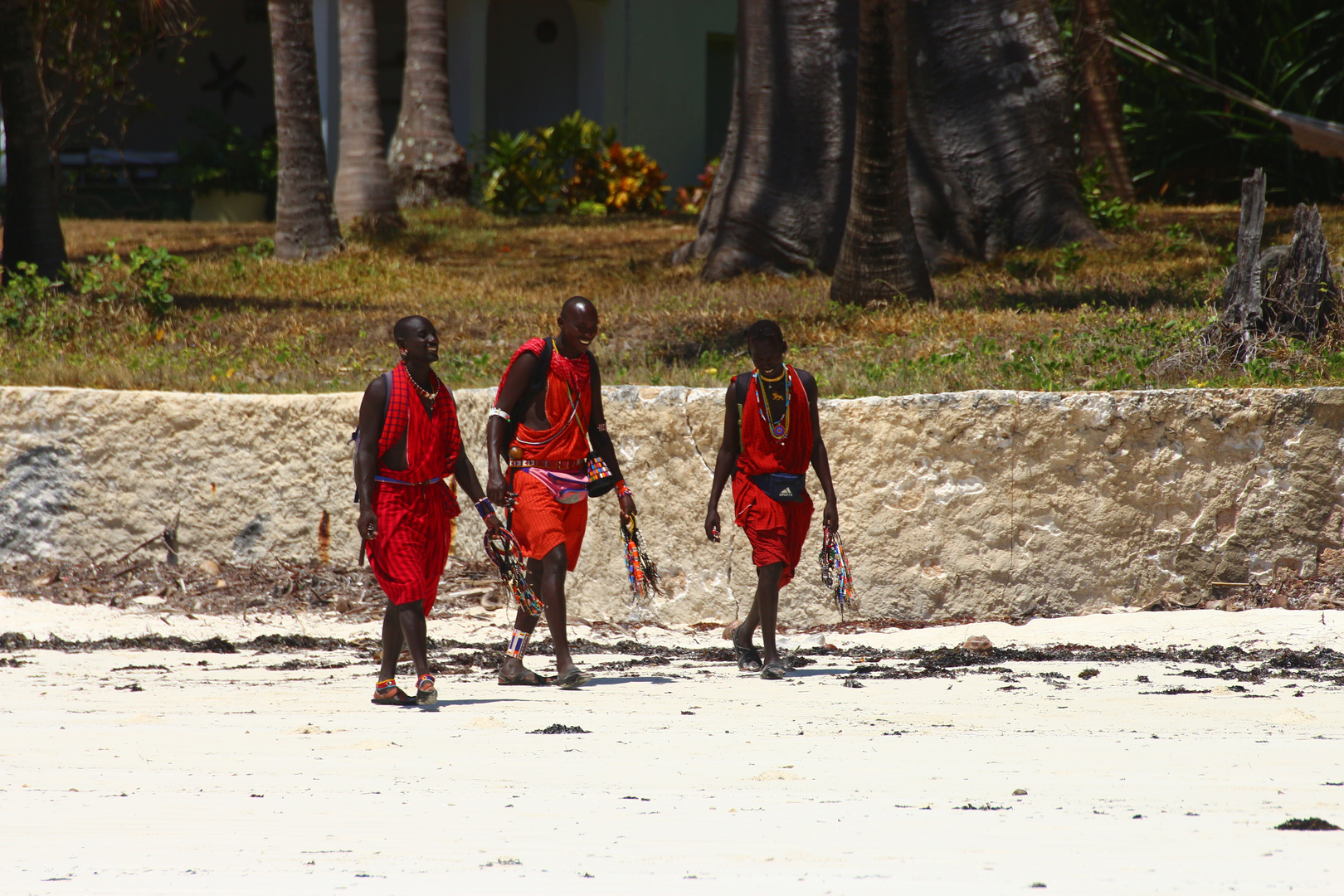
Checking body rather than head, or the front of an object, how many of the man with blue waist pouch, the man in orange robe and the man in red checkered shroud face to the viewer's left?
0

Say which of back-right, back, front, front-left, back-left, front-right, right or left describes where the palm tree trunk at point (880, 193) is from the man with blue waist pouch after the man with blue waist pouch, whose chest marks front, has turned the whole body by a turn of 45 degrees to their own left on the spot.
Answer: back-left

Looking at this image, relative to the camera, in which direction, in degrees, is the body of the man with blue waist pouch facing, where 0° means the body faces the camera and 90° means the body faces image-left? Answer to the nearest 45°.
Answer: approximately 0°

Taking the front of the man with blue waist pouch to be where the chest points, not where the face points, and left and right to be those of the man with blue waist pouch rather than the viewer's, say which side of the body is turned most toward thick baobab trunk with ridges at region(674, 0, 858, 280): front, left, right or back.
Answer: back

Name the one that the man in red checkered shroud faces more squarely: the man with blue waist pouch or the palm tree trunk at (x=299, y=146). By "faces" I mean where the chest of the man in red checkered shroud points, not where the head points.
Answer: the man with blue waist pouch

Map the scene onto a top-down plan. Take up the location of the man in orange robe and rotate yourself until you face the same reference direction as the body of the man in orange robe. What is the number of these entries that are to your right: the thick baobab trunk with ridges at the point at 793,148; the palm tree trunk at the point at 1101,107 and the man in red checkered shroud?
1

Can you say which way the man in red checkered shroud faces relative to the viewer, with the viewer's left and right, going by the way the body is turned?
facing the viewer and to the right of the viewer

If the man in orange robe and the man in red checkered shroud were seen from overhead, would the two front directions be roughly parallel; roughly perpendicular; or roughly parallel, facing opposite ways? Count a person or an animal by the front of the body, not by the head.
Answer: roughly parallel

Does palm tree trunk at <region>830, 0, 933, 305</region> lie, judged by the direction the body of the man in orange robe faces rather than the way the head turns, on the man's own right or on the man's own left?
on the man's own left

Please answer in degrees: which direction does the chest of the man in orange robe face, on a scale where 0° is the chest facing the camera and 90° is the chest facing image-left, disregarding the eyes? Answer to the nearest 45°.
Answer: approximately 315°

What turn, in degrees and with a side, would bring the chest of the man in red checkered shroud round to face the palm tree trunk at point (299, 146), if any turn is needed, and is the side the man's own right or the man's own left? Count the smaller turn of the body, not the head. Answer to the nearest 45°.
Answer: approximately 135° to the man's own left

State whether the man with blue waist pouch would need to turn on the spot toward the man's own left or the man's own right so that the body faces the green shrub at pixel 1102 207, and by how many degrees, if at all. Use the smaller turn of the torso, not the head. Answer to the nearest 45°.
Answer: approximately 180°

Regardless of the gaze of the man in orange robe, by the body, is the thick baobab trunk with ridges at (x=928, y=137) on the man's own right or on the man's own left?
on the man's own left

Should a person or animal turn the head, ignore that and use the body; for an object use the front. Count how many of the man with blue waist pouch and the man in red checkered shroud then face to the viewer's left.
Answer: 0
